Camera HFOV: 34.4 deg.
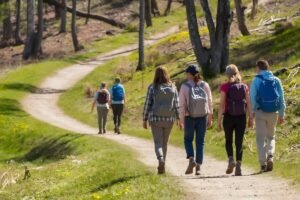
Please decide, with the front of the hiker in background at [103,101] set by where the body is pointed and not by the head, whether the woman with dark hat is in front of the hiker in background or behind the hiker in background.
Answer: behind

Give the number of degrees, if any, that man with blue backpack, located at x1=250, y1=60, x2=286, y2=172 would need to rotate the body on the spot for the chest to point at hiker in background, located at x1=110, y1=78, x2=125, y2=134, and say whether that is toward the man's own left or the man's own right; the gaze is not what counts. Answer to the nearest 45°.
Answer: approximately 45° to the man's own left

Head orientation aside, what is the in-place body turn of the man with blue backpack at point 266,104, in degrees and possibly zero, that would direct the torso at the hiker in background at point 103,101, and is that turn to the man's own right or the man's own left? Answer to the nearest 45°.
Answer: approximately 45° to the man's own left

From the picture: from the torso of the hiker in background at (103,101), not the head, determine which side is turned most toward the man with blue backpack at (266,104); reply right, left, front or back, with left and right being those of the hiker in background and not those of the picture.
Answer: back

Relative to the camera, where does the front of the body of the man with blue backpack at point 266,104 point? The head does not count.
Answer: away from the camera

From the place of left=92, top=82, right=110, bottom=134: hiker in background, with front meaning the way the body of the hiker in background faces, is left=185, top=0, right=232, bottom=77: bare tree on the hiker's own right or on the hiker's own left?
on the hiker's own right

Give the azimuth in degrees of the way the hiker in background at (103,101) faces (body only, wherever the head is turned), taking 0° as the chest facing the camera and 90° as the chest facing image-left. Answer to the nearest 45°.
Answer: approximately 180°

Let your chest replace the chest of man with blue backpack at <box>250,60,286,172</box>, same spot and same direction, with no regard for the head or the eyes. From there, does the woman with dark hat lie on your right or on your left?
on your left

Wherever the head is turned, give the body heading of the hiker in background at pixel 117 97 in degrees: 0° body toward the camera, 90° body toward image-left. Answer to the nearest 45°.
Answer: approximately 180°
